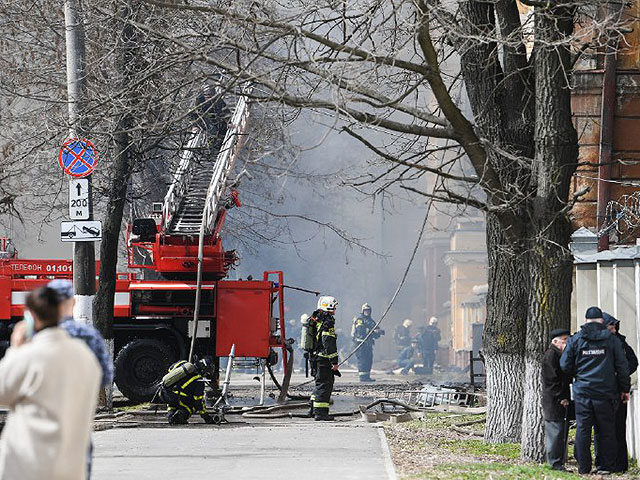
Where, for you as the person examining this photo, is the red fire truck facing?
facing to the left of the viewer

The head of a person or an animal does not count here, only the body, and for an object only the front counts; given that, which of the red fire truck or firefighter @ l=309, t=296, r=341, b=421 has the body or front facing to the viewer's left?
the red fire truck

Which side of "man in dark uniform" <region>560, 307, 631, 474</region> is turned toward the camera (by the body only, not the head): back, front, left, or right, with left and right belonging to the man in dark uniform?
back

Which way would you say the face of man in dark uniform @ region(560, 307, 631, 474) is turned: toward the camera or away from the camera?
away from the camera

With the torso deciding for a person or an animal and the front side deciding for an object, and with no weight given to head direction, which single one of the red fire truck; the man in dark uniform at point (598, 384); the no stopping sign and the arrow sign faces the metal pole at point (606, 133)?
the man in dark uniform
